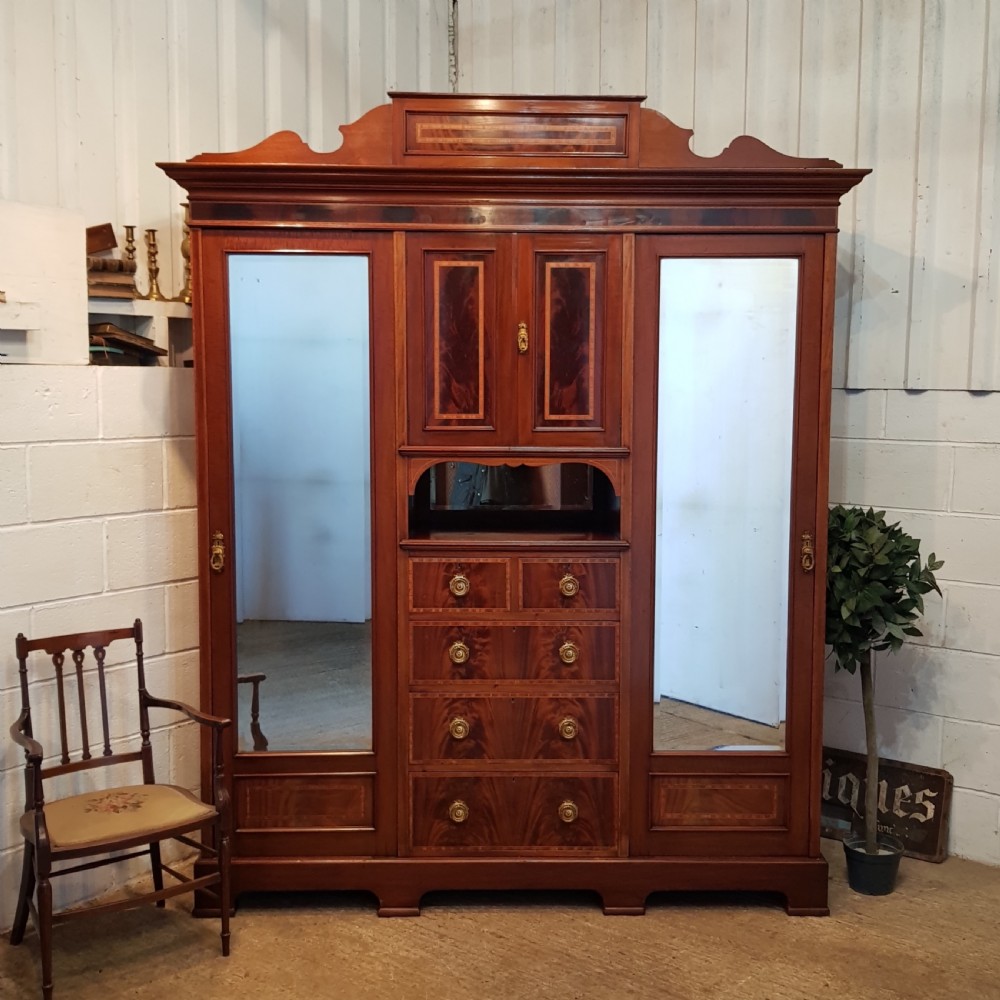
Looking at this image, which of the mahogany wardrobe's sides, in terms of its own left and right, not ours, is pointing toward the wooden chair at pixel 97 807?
right

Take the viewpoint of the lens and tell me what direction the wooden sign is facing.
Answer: facing the viewer and to the left of the viewer

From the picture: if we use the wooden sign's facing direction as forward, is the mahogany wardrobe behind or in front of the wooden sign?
in front

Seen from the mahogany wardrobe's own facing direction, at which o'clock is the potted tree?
The potted tree is roughly at 9 o'clock from the mahogany wardrobe.

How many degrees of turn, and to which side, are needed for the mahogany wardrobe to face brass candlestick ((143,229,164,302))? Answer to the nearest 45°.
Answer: approximately 90° to its right

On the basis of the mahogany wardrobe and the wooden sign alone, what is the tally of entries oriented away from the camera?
0

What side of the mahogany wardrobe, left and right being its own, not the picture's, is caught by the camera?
front
